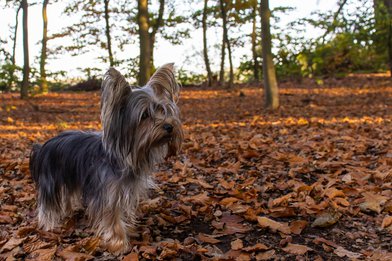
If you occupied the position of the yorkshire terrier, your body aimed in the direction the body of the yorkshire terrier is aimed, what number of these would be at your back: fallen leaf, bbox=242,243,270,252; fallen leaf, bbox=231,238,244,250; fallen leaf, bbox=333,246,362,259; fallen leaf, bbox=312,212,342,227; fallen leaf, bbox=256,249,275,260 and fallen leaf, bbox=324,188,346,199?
0

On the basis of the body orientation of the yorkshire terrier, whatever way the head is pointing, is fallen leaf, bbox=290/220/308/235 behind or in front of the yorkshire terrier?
in front

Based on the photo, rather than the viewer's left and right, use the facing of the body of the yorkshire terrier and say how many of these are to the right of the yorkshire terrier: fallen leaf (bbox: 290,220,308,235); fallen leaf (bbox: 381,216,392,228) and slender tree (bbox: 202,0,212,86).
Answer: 0

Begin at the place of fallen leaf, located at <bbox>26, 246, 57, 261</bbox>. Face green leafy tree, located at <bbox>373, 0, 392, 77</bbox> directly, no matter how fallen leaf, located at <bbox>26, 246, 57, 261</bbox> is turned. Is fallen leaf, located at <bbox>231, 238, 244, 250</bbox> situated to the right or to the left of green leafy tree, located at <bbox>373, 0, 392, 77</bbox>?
right

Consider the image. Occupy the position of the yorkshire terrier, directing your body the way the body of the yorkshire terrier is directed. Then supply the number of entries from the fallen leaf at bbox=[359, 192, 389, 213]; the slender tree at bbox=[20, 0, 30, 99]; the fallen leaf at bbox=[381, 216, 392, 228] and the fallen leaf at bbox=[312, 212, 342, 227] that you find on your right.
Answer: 0

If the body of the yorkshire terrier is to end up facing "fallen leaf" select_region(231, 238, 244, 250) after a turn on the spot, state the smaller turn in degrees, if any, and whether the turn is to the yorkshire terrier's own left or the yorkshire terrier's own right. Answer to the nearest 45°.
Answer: approximately 45° to the yorkshire terrier's own left

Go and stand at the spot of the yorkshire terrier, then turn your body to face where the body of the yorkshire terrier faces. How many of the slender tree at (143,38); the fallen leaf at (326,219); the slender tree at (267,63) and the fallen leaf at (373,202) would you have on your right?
0

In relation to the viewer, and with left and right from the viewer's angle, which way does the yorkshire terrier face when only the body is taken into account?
facing the viewer and to the right of the viewer

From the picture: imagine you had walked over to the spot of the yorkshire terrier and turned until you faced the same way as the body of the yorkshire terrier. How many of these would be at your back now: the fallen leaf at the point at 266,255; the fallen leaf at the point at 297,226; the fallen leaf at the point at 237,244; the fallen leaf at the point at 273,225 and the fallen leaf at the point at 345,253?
0

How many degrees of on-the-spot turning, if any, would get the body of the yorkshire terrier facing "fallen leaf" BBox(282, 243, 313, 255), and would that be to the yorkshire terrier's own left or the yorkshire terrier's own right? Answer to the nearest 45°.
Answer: approximately 45° to the yorkshire terrier's own left

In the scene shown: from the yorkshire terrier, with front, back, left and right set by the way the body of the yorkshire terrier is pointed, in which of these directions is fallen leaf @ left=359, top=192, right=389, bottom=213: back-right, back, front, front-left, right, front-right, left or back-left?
front-left

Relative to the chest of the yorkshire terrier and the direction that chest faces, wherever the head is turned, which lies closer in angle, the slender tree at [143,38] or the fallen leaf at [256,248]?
the fallen leaf

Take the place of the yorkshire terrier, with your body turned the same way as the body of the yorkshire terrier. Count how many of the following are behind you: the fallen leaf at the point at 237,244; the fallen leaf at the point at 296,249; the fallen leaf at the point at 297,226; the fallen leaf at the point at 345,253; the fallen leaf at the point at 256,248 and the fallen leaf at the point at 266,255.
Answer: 0

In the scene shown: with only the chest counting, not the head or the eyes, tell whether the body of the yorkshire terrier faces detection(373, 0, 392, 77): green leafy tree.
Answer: no

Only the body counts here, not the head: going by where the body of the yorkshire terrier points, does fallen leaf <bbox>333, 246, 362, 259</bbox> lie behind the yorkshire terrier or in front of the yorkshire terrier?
in front

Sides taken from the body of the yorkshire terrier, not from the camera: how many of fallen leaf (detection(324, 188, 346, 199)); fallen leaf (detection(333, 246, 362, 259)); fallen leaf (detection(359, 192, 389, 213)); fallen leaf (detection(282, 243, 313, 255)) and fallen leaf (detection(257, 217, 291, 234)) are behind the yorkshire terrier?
0

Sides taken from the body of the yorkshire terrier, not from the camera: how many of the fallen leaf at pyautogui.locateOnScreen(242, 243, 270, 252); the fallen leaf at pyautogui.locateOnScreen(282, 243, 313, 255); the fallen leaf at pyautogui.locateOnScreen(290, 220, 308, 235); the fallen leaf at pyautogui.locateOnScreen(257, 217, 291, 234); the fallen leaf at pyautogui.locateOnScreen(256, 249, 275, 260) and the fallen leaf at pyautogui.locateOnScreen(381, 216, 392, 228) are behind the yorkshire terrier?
0

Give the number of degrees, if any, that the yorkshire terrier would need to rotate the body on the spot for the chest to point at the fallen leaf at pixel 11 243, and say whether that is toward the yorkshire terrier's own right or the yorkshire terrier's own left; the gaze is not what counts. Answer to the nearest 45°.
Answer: approximately 135° to the yorkshire terrier's own right

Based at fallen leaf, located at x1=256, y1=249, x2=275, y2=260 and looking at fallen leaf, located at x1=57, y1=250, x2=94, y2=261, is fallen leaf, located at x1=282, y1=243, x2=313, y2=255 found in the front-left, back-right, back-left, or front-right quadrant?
back-right

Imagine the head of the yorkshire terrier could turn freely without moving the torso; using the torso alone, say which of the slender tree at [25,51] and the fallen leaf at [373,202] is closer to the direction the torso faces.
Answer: the fallen leaf
